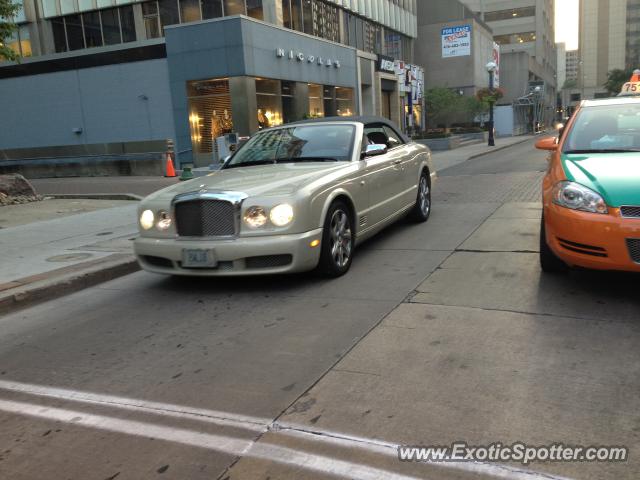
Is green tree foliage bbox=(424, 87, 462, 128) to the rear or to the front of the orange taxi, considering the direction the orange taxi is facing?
to the rear

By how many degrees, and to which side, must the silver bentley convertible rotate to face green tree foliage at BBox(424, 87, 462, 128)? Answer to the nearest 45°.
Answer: approximately 135° to its right

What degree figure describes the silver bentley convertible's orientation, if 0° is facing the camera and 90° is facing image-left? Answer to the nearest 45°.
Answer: approximately 45°

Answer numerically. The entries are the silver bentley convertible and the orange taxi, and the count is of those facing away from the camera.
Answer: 0

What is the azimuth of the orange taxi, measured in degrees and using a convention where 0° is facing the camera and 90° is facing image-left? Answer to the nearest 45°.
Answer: approximately 0°

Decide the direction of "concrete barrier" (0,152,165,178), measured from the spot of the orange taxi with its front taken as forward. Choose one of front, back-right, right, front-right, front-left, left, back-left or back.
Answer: back-right

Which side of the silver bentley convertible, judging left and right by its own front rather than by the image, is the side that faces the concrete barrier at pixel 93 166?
right

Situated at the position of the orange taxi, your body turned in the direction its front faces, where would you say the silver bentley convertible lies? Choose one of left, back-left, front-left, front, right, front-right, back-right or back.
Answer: right
